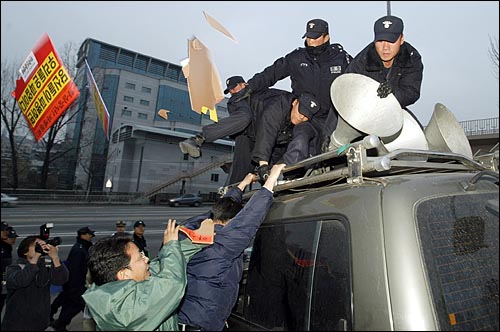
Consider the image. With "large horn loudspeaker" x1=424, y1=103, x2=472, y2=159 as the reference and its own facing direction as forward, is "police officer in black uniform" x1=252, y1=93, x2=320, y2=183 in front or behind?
behind

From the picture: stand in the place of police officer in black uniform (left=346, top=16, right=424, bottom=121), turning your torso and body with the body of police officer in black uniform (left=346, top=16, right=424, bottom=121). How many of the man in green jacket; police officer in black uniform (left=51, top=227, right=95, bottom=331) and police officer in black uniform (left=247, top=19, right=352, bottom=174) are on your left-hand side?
0

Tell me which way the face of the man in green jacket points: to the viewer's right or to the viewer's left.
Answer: to the viewer's right

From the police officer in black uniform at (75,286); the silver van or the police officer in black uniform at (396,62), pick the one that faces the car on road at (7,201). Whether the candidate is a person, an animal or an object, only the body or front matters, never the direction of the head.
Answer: the silver van

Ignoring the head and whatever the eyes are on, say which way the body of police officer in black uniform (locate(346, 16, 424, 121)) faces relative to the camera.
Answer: toward the camera

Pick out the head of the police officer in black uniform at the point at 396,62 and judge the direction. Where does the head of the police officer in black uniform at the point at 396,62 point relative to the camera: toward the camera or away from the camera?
toward the camera

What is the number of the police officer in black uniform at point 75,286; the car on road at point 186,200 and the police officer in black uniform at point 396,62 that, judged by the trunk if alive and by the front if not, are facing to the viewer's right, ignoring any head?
1

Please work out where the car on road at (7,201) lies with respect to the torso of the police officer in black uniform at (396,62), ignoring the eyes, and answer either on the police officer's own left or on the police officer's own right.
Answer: on the police officer's own right

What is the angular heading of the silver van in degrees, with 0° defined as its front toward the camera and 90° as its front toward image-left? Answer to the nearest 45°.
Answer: approximately 135°

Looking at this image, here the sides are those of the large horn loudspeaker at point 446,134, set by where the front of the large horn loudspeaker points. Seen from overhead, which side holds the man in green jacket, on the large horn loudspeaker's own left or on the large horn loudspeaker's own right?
on the large horn loudspeaker's own right
